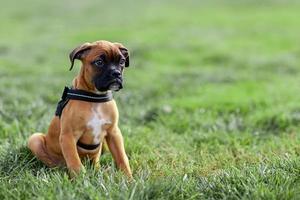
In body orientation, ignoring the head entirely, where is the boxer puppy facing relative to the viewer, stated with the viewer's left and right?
facing the viewer and to the right of the viewer
